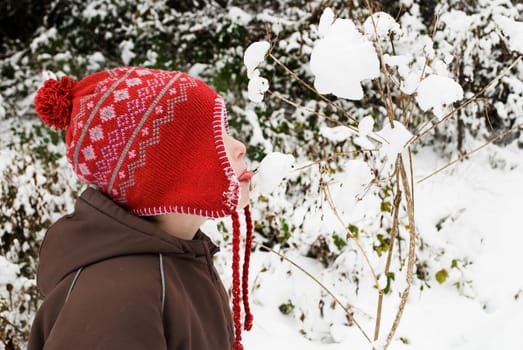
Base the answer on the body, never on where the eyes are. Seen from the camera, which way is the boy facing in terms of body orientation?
to the viewer's right
